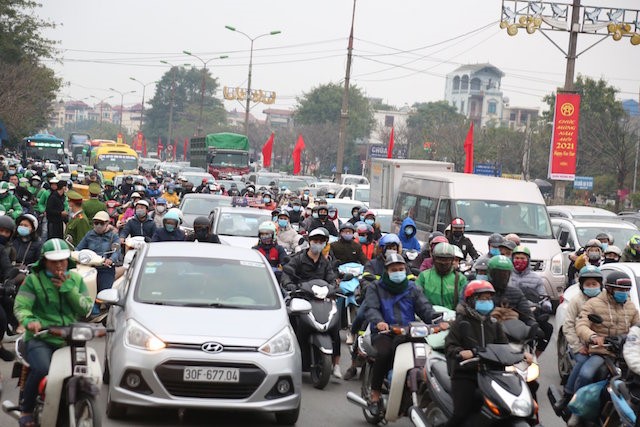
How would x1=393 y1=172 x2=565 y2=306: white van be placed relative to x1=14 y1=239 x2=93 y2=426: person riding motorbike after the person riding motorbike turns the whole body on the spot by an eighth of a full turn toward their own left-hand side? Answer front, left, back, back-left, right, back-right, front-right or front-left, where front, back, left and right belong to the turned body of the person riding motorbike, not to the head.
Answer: front-left

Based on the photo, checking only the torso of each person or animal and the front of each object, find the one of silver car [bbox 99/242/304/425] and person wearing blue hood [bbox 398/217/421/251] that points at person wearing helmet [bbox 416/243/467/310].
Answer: person wearing blue hood [bbox 398/217/421/251]

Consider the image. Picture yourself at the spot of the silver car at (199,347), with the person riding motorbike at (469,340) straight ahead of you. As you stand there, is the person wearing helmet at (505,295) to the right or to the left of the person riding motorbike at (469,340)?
left

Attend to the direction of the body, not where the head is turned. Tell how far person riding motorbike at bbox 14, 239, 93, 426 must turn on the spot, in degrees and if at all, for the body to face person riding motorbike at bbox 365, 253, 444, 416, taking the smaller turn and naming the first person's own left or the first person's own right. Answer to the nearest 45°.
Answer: approximately 45° to the first person's own left

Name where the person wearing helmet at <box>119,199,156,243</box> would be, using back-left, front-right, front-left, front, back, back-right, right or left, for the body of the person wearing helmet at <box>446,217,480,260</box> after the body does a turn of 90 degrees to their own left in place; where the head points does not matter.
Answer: back

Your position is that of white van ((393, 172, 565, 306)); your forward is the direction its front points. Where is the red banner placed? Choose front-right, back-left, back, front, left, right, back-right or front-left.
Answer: back-left

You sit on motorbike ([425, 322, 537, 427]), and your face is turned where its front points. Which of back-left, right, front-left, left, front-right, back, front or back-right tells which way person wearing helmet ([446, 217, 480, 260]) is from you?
back-left

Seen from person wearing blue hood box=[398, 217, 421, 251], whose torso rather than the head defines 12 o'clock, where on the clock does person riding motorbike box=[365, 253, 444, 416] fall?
The person riding motorbike is roughly at 12 o'clock from the person wearing blue hood.

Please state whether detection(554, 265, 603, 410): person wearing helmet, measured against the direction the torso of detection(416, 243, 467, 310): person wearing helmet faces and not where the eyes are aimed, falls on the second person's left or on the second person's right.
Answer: on the second person's left

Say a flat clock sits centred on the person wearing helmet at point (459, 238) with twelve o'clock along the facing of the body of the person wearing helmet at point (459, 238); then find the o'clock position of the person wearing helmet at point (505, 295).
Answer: the person wearing helmet at point (505, 295) is roughly at 12 o'clock from the person wearing helmet at point (459, 238).
